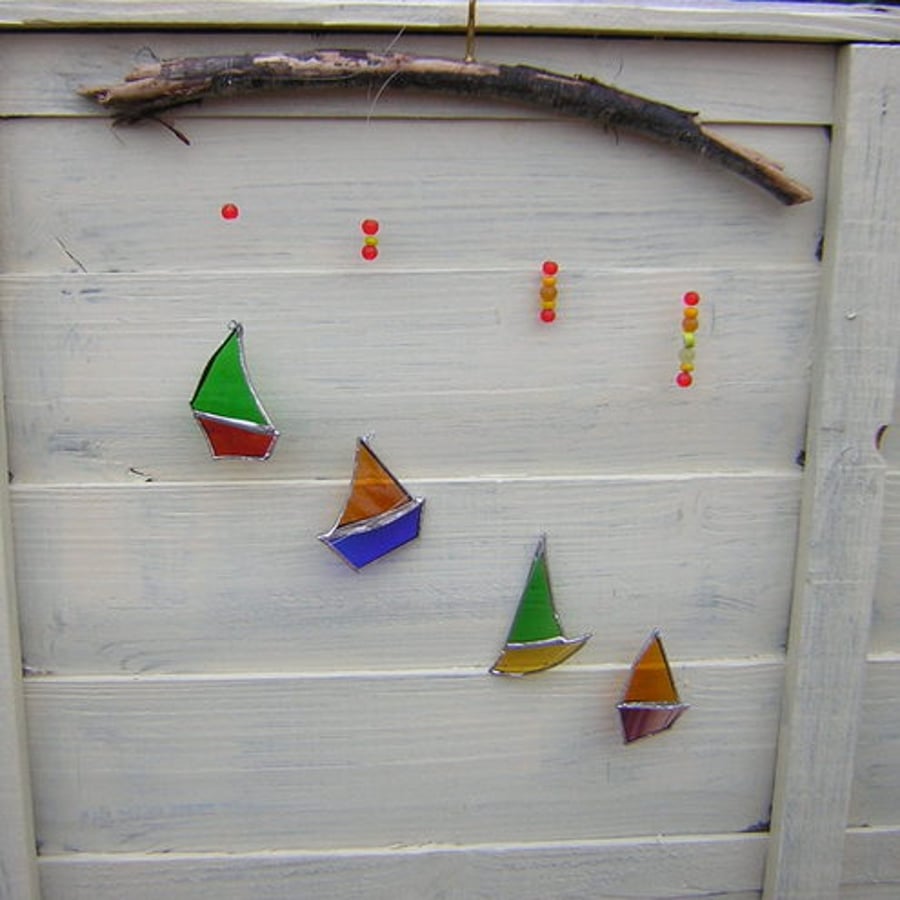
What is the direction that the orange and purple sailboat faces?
to the viewer's right

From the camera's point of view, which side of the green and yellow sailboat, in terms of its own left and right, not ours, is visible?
right

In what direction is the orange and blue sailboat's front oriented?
to the viewer's left

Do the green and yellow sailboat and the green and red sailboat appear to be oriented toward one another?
no
